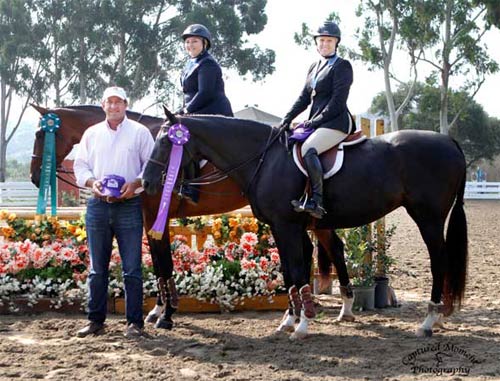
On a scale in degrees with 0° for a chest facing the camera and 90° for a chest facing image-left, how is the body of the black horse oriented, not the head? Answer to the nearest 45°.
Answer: approximately 90°

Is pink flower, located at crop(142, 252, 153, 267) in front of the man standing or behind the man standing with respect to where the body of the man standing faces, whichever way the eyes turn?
behind

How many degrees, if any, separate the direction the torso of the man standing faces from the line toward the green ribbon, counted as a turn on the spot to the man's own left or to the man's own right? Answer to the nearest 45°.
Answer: approximately 135° to the man's own right

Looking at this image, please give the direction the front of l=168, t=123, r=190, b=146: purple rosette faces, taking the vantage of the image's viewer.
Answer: facing the viewer

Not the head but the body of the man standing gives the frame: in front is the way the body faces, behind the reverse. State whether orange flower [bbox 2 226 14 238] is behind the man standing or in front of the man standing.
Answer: behind

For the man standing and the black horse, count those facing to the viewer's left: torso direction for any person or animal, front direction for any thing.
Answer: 1

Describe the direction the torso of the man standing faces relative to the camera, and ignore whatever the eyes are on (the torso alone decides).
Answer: toward the camera

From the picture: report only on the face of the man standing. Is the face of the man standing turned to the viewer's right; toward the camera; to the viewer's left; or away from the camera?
toward the camera

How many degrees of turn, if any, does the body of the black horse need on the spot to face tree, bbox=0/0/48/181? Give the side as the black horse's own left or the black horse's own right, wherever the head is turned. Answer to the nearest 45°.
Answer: approximately 45° to the black horse's own right

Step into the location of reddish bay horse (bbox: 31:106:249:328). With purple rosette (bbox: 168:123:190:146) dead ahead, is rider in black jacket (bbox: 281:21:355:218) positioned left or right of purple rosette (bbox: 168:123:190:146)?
left

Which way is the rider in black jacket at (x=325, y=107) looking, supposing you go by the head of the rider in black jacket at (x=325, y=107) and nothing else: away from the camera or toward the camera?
toward the camera

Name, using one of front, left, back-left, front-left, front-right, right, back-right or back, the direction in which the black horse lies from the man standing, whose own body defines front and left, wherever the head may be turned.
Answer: left

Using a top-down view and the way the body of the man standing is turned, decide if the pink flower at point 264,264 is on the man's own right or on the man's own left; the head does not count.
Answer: on the man's own left
